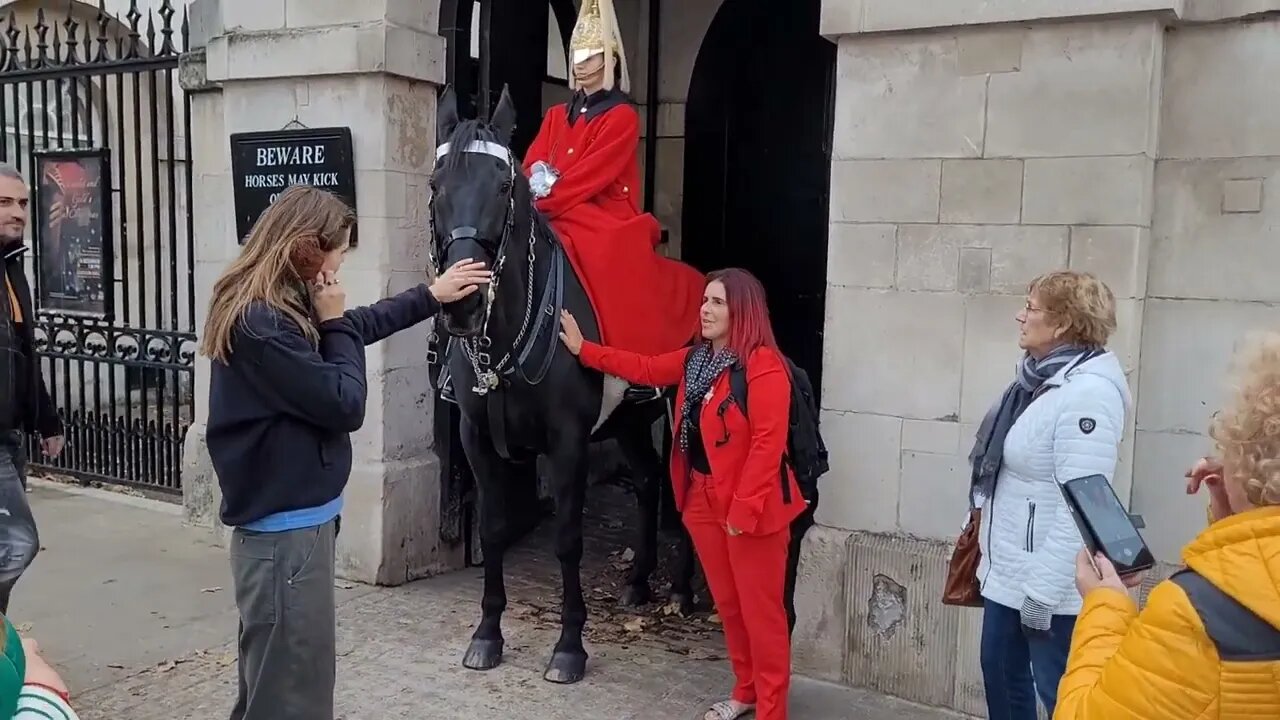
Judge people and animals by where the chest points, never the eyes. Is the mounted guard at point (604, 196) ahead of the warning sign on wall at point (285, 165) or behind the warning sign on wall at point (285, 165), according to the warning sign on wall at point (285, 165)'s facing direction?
ahead

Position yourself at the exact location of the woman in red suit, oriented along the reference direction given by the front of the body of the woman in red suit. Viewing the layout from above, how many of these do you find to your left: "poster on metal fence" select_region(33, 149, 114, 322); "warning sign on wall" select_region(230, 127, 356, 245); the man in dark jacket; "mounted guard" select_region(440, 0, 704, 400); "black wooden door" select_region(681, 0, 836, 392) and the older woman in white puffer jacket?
1

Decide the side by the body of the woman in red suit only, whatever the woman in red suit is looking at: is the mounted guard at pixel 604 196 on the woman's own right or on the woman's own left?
on the woman's own right

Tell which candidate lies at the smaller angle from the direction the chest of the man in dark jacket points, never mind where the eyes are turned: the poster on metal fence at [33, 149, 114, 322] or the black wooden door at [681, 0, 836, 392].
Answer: the black wooden door

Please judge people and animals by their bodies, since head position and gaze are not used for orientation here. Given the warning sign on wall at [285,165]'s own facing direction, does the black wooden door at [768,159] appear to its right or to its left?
on its left

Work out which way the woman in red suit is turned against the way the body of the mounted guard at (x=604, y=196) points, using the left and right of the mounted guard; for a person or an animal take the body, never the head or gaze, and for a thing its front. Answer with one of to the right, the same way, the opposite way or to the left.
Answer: the same way

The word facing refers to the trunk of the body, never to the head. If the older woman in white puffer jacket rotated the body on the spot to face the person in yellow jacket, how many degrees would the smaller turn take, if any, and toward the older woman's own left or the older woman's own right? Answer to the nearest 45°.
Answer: approximately 90° to the older woman's own left

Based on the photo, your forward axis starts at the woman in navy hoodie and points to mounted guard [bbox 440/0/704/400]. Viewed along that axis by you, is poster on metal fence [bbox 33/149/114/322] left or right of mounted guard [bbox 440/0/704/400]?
left

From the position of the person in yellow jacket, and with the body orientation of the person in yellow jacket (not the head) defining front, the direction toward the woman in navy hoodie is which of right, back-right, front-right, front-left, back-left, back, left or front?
front-left

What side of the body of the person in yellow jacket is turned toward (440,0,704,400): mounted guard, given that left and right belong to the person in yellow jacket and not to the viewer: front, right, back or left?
front

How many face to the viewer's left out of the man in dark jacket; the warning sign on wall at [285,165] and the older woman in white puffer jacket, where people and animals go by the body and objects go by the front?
1

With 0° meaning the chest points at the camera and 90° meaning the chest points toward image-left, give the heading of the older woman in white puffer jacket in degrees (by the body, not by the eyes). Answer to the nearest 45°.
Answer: approximately 90°

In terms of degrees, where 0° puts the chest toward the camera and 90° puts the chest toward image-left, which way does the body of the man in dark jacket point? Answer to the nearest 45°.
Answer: approximately 315°

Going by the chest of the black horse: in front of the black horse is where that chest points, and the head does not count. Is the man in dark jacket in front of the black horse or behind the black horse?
in front

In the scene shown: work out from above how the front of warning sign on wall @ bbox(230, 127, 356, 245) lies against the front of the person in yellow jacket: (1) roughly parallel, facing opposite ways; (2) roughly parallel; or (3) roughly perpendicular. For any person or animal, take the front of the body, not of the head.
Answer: roughly parallel, facing opposite ways

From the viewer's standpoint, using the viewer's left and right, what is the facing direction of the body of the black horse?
facing the viewer and to the left of the viewer

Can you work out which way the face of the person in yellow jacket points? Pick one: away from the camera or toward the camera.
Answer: away from the camera

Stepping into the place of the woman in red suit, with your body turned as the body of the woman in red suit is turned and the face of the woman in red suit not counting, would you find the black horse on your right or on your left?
on your right

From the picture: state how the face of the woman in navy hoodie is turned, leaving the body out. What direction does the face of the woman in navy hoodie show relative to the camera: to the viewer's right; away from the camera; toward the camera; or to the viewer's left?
to the viewer's right
